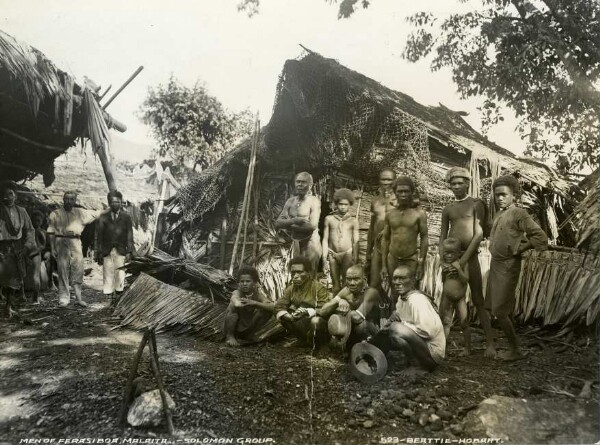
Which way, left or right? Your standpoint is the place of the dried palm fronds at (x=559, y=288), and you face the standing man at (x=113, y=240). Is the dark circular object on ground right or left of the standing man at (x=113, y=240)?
left

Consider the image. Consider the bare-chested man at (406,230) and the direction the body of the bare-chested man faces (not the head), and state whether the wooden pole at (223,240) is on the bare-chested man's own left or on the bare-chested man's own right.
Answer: on the bare-chested man's own right

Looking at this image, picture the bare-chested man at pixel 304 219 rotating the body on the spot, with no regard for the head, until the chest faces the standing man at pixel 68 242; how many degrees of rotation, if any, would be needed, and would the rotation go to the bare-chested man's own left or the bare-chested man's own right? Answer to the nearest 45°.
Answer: approximately 45° to the bare-chested man's own right

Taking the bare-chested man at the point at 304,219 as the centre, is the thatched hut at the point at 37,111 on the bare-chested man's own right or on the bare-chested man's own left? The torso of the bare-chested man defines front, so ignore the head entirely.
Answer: on the bare-chested man's own right

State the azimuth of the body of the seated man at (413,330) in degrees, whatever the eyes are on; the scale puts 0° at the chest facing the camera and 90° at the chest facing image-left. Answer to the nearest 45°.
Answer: approximately 45°

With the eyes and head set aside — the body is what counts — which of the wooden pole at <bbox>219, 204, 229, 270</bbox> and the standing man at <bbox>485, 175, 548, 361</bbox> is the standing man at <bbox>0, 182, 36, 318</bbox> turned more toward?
the standing man

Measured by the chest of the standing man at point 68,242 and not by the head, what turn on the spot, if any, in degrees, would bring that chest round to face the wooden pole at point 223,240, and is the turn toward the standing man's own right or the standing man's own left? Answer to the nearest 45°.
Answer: approximately 90° to the standing man's own left

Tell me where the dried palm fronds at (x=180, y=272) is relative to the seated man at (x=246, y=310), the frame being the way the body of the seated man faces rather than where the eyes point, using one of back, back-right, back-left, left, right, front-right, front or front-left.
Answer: right
